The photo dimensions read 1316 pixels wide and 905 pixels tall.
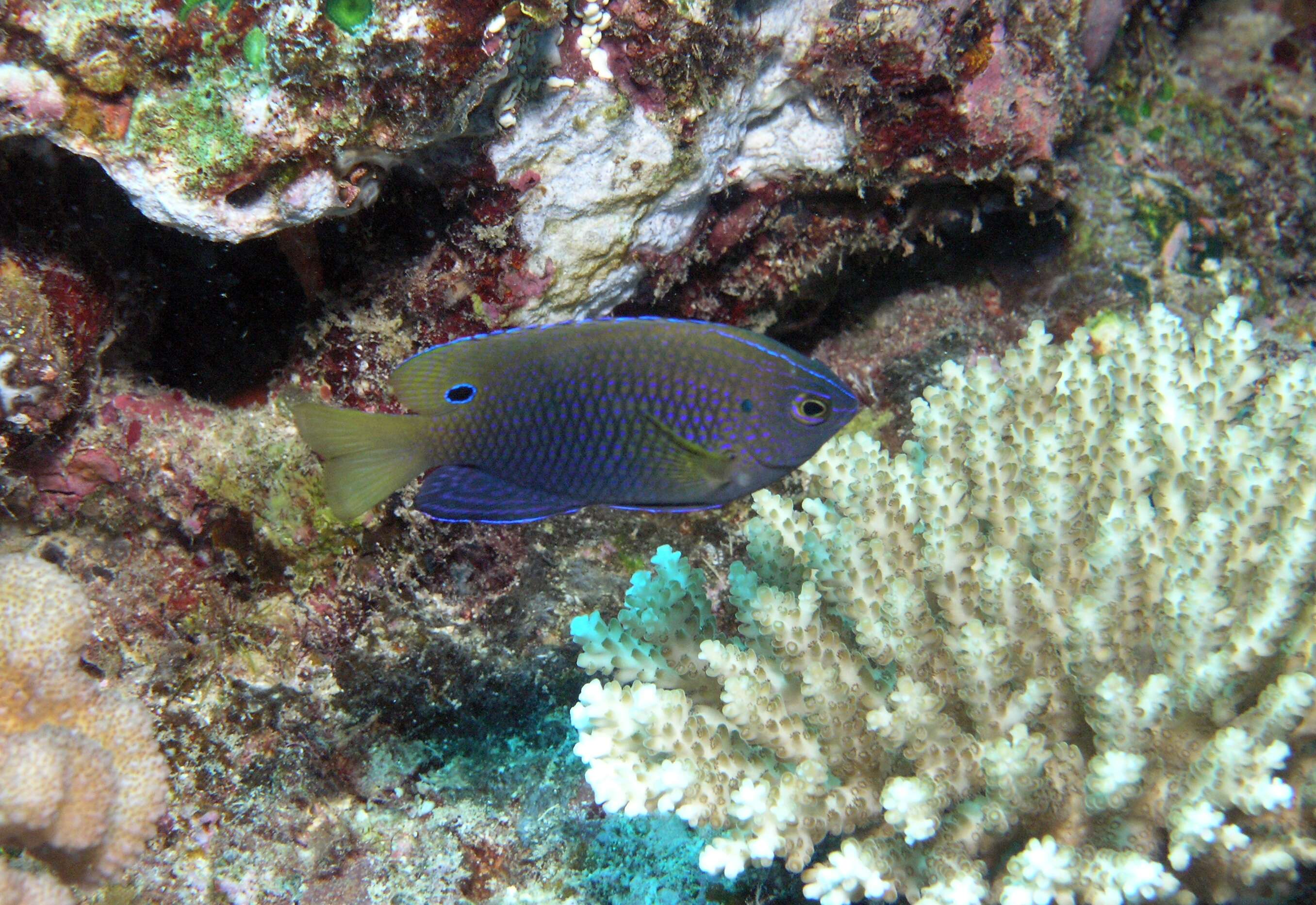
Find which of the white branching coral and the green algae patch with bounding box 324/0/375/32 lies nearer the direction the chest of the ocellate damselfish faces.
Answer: the white branching coral

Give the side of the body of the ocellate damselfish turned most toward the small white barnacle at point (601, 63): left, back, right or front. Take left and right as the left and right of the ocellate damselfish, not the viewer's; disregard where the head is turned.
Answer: left

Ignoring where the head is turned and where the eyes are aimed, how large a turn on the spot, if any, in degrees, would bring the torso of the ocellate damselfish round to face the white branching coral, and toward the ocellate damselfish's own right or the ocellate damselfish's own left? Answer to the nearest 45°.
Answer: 0° — it already faces it

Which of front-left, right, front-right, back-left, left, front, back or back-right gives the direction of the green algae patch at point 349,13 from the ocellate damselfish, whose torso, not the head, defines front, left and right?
back-left

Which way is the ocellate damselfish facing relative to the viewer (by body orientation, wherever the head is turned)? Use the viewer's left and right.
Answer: facing to the right of the viewer

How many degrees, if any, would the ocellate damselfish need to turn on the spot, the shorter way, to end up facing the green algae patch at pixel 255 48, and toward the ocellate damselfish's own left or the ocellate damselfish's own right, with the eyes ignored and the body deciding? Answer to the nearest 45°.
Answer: approximately 135° to the ocellate damselfish's own left

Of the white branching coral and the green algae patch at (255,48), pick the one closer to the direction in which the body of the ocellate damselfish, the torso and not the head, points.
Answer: the white branching coral
